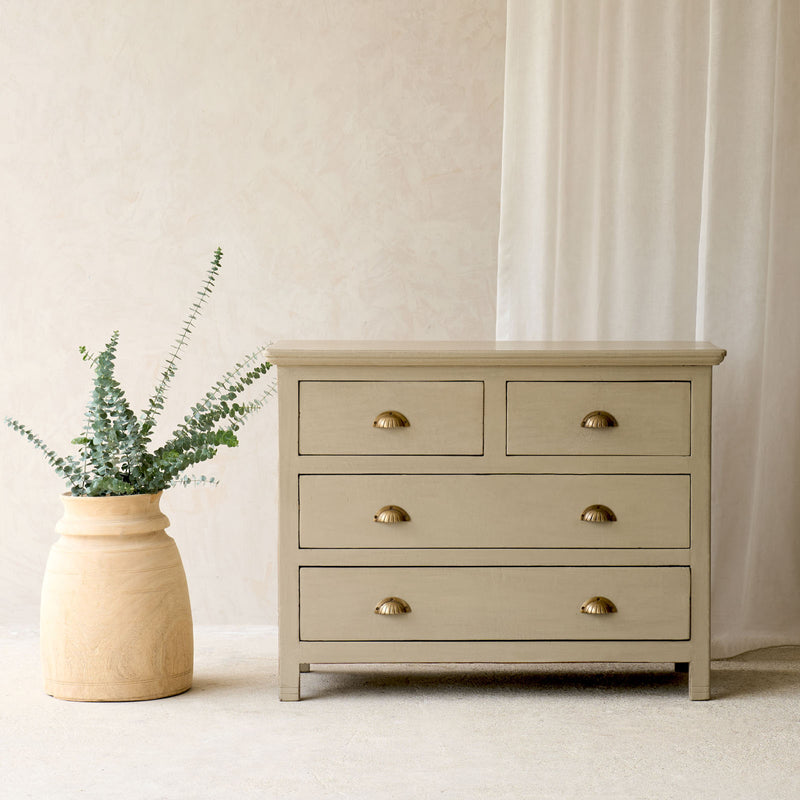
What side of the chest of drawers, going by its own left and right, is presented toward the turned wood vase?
right

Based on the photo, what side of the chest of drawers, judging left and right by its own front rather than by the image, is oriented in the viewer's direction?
front

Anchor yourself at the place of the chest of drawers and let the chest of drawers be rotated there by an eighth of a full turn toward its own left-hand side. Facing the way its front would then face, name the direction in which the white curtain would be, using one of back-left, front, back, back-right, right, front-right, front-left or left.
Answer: left
